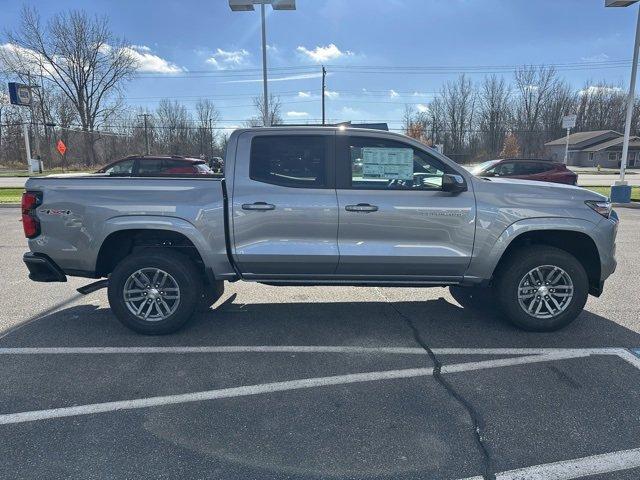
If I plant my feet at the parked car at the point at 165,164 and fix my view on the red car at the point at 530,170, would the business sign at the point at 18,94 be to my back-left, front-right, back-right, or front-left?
back-left

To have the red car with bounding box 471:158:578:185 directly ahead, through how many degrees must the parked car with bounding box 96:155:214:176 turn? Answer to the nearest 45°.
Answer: approximately 180°

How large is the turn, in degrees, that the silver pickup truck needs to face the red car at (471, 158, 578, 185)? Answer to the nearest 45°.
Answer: approximately 45° to its left

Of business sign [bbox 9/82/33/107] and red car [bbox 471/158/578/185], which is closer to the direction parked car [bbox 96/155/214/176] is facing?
the business sign

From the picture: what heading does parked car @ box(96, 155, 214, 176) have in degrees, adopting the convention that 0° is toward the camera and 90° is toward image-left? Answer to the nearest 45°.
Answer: approximately 90°

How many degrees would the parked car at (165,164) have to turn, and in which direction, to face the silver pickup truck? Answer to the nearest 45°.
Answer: approximately 90° to its left

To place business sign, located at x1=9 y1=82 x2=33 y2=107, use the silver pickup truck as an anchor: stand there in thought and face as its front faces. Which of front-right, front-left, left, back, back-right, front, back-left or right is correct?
back-left

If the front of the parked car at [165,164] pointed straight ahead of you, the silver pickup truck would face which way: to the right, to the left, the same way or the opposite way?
the opposite way

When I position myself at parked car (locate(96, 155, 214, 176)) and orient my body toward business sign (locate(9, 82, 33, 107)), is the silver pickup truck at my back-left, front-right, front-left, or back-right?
back-left

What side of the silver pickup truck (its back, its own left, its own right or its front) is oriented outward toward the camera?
right

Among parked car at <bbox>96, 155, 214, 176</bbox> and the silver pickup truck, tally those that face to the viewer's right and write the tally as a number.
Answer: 1

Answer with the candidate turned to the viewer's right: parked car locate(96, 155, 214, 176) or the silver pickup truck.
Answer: the silver pickup truck

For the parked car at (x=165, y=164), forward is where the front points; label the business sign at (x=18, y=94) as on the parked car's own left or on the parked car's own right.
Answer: on the parked car's own right
